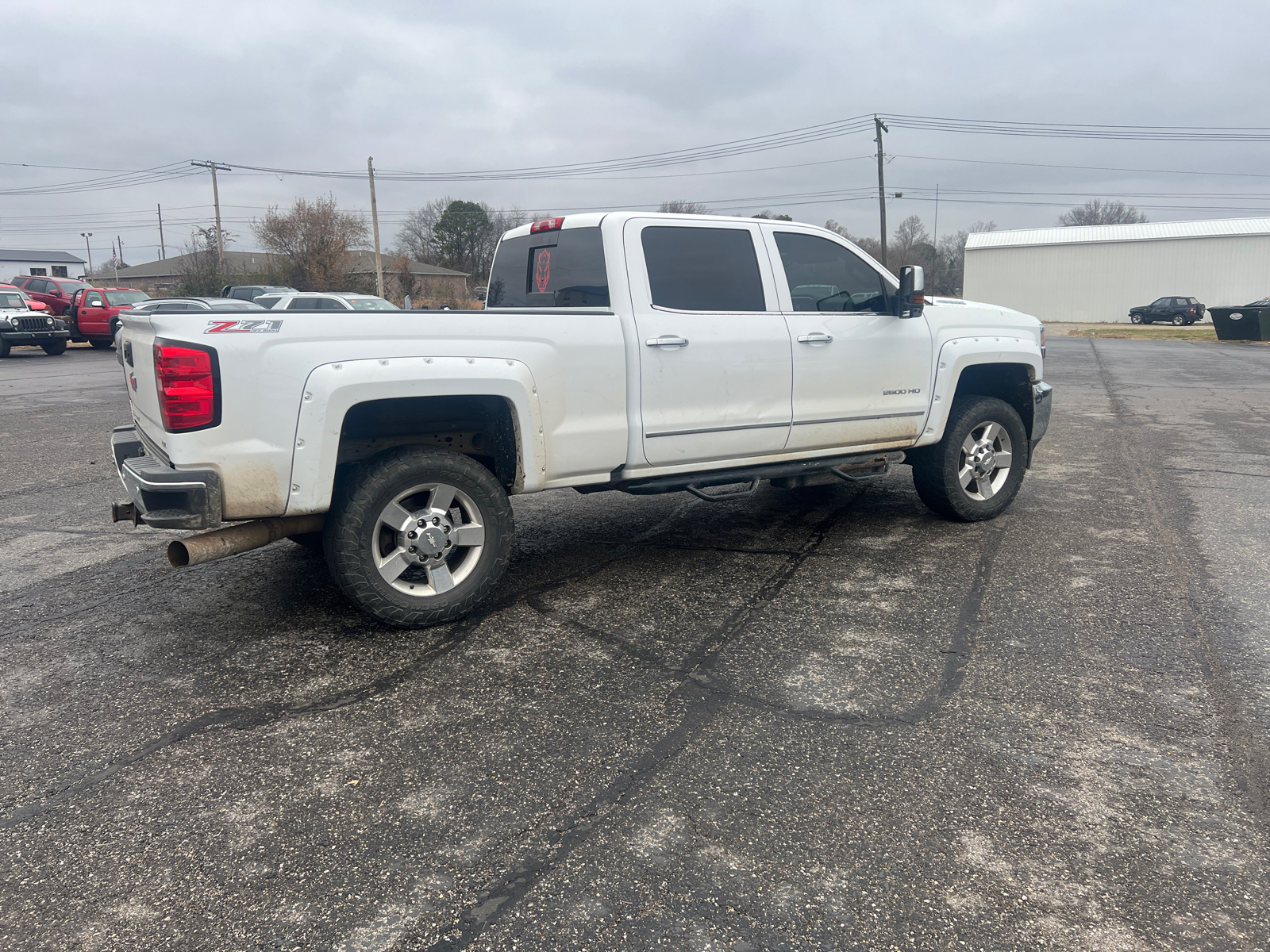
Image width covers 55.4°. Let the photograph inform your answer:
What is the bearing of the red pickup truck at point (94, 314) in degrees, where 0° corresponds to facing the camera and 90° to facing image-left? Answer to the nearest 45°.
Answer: approximately 315°

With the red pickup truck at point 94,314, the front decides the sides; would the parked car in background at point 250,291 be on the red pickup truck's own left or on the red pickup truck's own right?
on the red pickup truck's own left

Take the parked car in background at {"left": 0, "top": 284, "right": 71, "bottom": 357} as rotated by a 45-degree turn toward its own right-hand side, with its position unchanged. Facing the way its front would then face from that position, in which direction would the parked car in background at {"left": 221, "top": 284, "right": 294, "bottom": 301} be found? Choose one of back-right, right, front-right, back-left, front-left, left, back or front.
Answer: back-left

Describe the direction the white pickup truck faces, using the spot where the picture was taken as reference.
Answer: facing away from the viewer and to the right of the viewer

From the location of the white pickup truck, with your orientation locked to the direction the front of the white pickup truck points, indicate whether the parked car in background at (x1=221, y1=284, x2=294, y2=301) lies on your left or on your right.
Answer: on your left

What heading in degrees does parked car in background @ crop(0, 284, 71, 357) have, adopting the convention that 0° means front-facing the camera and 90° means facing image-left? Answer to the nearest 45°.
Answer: approximately 315°
